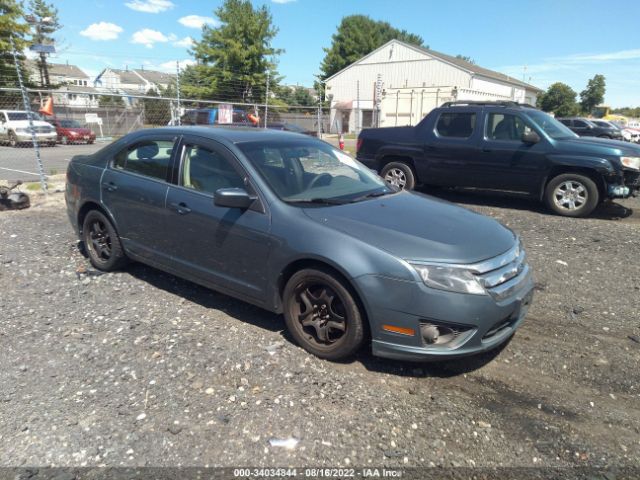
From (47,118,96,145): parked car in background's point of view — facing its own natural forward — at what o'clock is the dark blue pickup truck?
The dark blue pickup truck is roughly at 1 o'clock from the parked car in background.

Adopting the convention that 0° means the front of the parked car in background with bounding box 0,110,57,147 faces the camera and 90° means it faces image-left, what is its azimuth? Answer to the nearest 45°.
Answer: approximately 315°

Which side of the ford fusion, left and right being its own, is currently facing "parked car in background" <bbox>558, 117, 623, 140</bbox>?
left

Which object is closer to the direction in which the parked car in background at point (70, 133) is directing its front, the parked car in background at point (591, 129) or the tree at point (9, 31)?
the parked car in background

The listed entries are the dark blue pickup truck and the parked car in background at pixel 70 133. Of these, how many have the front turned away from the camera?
0

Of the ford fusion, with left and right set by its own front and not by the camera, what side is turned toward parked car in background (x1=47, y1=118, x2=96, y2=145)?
back

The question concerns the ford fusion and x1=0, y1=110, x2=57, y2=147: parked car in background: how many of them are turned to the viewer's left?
0

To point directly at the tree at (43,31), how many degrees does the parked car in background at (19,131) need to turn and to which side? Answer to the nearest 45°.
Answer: approximately 135° to its left

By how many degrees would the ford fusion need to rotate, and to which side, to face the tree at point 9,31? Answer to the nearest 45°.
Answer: approximately 180°

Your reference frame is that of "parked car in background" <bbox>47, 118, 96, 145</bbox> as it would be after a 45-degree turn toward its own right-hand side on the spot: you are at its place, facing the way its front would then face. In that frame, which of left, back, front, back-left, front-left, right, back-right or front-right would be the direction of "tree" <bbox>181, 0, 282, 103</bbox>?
back-left

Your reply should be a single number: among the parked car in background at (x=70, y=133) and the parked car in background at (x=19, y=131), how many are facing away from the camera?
0

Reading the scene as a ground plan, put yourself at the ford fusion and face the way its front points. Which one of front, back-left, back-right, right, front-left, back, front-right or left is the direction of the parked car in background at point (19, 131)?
back

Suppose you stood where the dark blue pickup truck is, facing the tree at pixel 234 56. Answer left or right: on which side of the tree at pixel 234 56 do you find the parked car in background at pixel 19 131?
left
